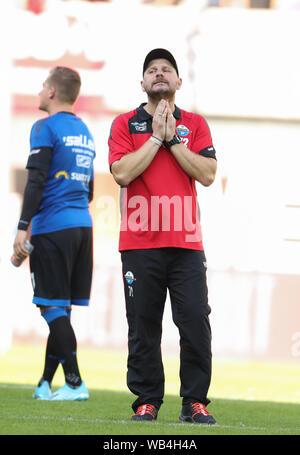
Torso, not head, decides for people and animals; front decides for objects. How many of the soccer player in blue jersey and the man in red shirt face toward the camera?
1

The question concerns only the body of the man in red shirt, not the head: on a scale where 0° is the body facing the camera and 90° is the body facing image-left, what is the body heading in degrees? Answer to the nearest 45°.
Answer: approximately 0°

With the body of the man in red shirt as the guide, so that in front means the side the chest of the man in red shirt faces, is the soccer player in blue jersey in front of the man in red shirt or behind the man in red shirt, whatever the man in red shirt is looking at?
behind

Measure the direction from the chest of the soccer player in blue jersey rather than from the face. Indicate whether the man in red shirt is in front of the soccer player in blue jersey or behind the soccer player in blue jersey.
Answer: behind
